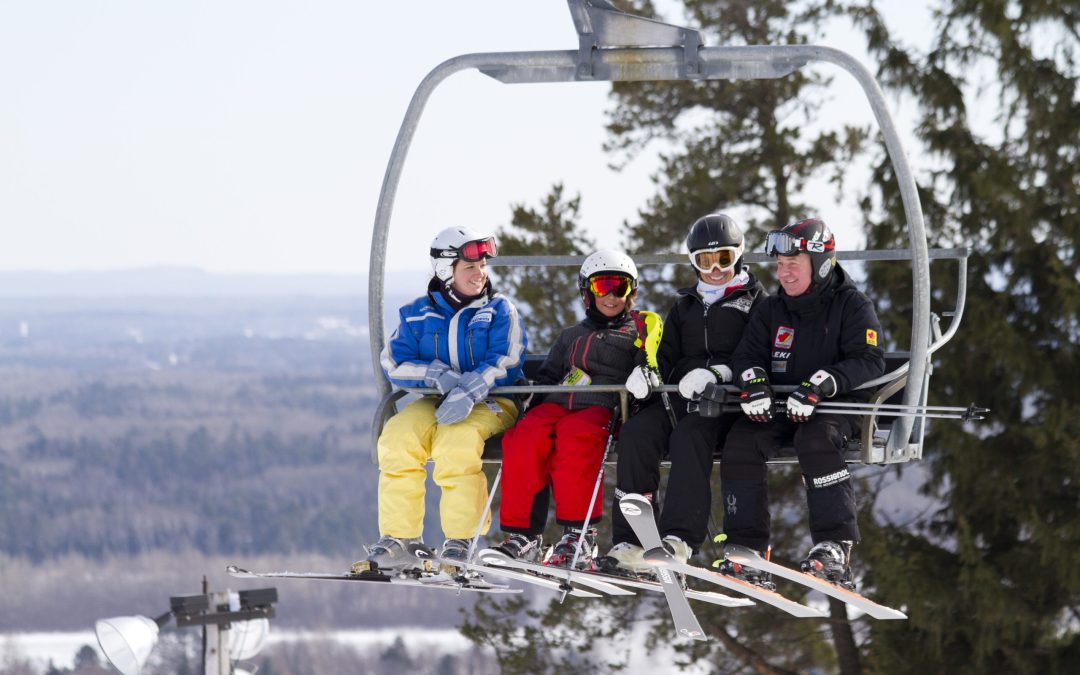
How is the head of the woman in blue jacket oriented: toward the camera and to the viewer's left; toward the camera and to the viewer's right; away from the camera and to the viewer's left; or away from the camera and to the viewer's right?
toward the camera and to the viewer's right

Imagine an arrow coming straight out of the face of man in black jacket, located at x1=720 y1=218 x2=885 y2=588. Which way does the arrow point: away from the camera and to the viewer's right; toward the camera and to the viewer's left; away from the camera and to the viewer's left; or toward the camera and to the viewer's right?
toward the camera and to the viewer's left
